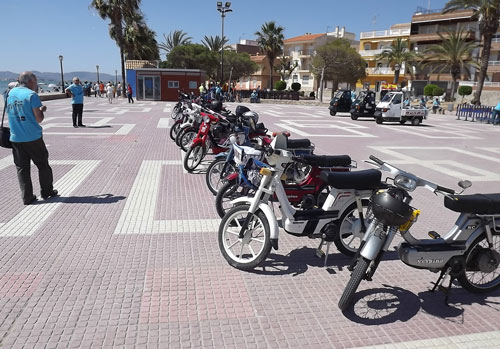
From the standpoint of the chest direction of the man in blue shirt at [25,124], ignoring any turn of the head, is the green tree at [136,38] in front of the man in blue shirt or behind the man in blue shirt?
in front

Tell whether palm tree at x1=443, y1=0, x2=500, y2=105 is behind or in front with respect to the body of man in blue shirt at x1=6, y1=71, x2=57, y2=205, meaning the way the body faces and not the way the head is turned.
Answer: in front

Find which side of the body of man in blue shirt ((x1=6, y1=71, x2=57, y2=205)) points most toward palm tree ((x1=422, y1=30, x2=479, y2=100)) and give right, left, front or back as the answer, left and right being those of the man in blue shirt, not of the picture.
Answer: front

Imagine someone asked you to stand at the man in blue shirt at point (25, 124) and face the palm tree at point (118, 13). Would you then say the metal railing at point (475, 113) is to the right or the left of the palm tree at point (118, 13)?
right

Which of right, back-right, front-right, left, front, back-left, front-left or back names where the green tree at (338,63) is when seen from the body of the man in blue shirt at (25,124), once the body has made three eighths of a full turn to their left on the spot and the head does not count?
back-right

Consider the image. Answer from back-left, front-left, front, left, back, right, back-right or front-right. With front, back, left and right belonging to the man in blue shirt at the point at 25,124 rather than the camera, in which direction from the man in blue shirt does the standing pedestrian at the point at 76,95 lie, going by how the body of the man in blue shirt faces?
front-left

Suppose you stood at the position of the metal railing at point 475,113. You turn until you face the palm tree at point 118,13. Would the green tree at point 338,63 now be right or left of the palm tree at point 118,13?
right
